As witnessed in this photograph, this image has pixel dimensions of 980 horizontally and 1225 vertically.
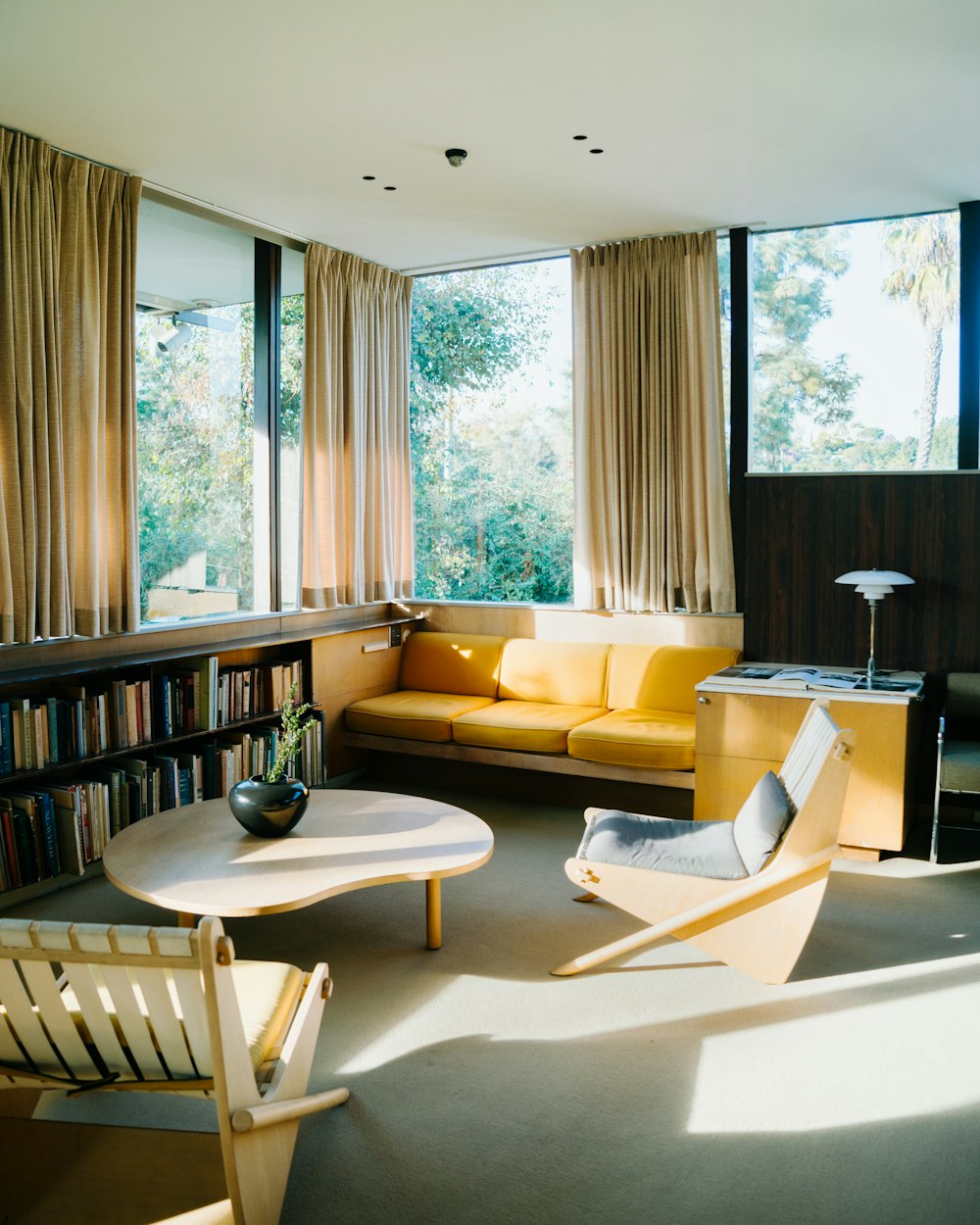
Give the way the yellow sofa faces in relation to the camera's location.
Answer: facing the viewer and to the left of the viewer

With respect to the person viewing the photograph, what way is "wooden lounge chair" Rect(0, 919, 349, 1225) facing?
facing away from the viewer and to the right of the viewer

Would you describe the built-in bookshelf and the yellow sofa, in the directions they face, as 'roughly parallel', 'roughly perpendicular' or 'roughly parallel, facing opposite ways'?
roughly perpendicular

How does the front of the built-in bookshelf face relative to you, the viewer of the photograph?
facing the viewer and to the right of the viewer

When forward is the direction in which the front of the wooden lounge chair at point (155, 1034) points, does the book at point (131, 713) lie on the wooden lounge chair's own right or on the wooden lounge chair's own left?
on the wooden lounge chair's own left

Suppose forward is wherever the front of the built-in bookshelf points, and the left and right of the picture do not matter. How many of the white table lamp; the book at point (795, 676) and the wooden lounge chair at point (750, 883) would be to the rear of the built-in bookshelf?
0

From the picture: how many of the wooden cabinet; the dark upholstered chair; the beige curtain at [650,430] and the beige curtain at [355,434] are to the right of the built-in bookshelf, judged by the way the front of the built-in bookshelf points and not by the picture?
0

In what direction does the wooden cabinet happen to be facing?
toward the camera

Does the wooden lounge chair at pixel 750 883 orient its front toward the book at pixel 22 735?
yes

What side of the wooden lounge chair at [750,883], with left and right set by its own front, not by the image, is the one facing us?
left

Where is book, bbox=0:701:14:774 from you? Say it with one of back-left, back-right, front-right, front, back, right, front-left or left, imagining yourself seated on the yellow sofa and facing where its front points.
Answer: front

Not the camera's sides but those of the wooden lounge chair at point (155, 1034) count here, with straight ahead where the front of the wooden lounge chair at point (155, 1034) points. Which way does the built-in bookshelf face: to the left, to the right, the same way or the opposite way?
to the right

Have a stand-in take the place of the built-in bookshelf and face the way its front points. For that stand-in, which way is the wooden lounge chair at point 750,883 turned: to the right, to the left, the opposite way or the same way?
the opposite way

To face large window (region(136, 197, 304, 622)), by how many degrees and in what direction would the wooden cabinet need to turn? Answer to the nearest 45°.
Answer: approximately 90° to its right

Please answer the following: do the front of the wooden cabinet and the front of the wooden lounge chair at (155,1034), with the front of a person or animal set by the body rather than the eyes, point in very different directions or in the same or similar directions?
very different directions

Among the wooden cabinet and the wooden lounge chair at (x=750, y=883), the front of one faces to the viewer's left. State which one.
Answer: the wooden lounge chair

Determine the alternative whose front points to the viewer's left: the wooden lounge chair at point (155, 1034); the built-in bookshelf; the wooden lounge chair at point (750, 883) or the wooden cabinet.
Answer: the wooden lounge chair at point (750, 883)
